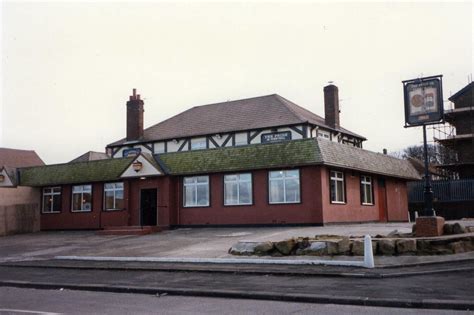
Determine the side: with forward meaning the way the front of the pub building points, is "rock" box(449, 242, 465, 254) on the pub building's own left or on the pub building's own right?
on the pub building's own left

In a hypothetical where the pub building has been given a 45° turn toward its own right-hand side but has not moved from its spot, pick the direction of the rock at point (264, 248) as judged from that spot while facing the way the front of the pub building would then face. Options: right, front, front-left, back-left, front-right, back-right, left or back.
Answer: left

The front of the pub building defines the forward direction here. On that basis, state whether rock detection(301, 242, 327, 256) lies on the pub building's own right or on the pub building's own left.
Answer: on the pub building's own left

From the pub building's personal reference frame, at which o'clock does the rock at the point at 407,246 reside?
The rock is roughly at 10 o'clock from the pub building.

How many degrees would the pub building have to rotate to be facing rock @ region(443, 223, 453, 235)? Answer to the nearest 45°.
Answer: approximately 90° to its left

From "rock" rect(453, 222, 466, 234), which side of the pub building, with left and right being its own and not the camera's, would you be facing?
left

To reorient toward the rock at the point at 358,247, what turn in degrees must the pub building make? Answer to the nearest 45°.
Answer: approximately 45° to its left

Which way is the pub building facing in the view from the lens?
facing the viewer and to the left of the viewer

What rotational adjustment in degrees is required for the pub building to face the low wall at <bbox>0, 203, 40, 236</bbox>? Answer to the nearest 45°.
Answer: approximately 45° to its right

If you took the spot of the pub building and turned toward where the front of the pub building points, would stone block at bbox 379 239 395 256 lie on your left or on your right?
on your left

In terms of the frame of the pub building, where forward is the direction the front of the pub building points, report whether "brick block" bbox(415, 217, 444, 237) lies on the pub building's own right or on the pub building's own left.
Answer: on the pub building's own left
